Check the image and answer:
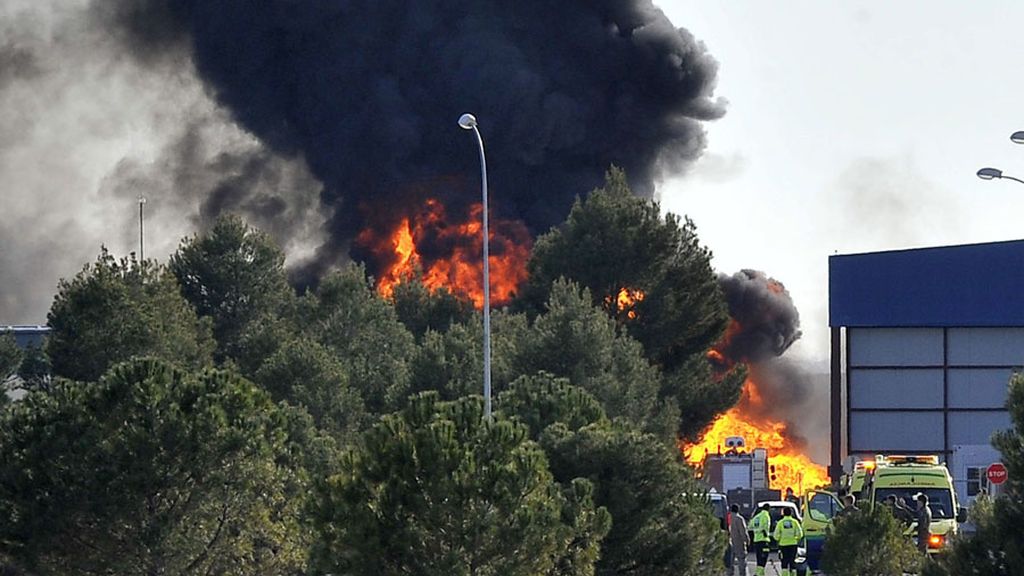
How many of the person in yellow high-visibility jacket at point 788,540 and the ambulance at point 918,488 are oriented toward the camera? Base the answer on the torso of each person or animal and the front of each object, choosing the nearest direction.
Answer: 1

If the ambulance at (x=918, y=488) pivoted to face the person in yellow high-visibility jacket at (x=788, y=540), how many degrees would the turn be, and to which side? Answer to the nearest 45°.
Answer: approximately 45° to its right

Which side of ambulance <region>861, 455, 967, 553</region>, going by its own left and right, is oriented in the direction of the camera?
front

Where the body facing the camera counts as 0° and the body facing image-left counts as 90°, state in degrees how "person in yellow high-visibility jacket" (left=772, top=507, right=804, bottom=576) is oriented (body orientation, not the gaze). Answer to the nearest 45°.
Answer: approximately 180°

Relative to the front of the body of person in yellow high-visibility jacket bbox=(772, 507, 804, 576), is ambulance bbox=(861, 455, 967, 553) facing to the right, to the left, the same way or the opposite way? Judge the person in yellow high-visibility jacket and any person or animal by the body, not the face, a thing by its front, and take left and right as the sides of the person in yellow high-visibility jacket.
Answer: the opposite way
